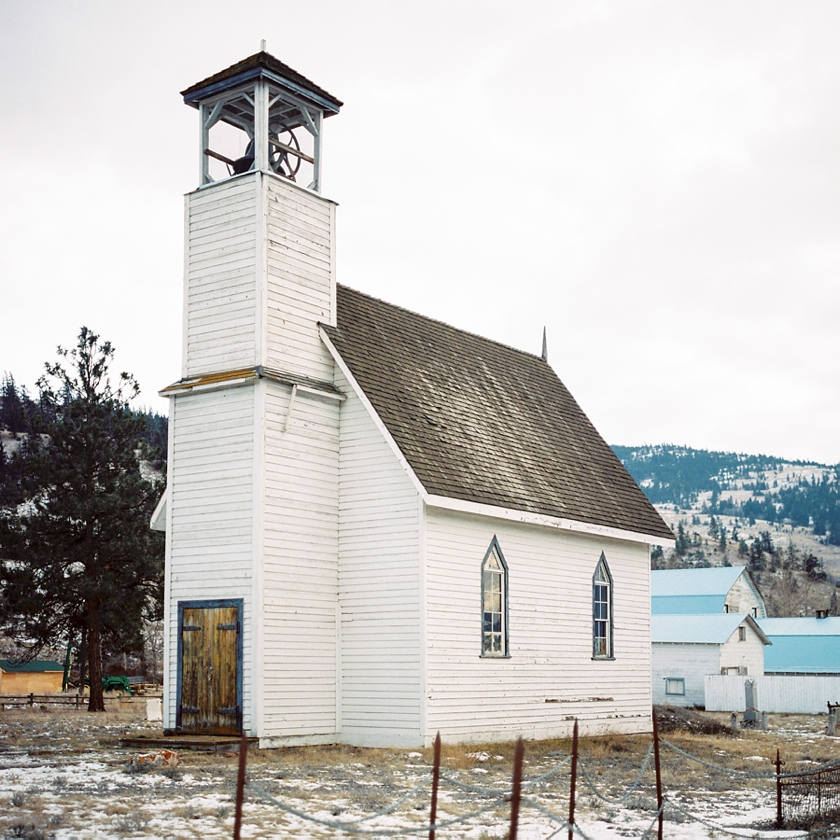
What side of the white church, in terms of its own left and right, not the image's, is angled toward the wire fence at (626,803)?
left

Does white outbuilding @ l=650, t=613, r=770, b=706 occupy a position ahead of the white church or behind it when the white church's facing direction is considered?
behind

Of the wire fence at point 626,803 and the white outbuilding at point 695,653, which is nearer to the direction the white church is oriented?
the wire fence

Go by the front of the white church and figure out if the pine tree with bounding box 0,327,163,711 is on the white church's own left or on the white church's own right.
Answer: on the white church's own right

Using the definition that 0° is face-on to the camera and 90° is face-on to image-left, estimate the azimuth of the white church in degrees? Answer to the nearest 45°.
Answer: approximately 45°

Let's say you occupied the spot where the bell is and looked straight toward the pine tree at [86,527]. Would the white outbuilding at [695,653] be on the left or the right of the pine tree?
right

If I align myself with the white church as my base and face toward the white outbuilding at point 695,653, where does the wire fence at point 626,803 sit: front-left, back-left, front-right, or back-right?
back-right

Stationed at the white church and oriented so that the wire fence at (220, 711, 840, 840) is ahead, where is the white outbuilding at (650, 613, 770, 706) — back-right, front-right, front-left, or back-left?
back-left
